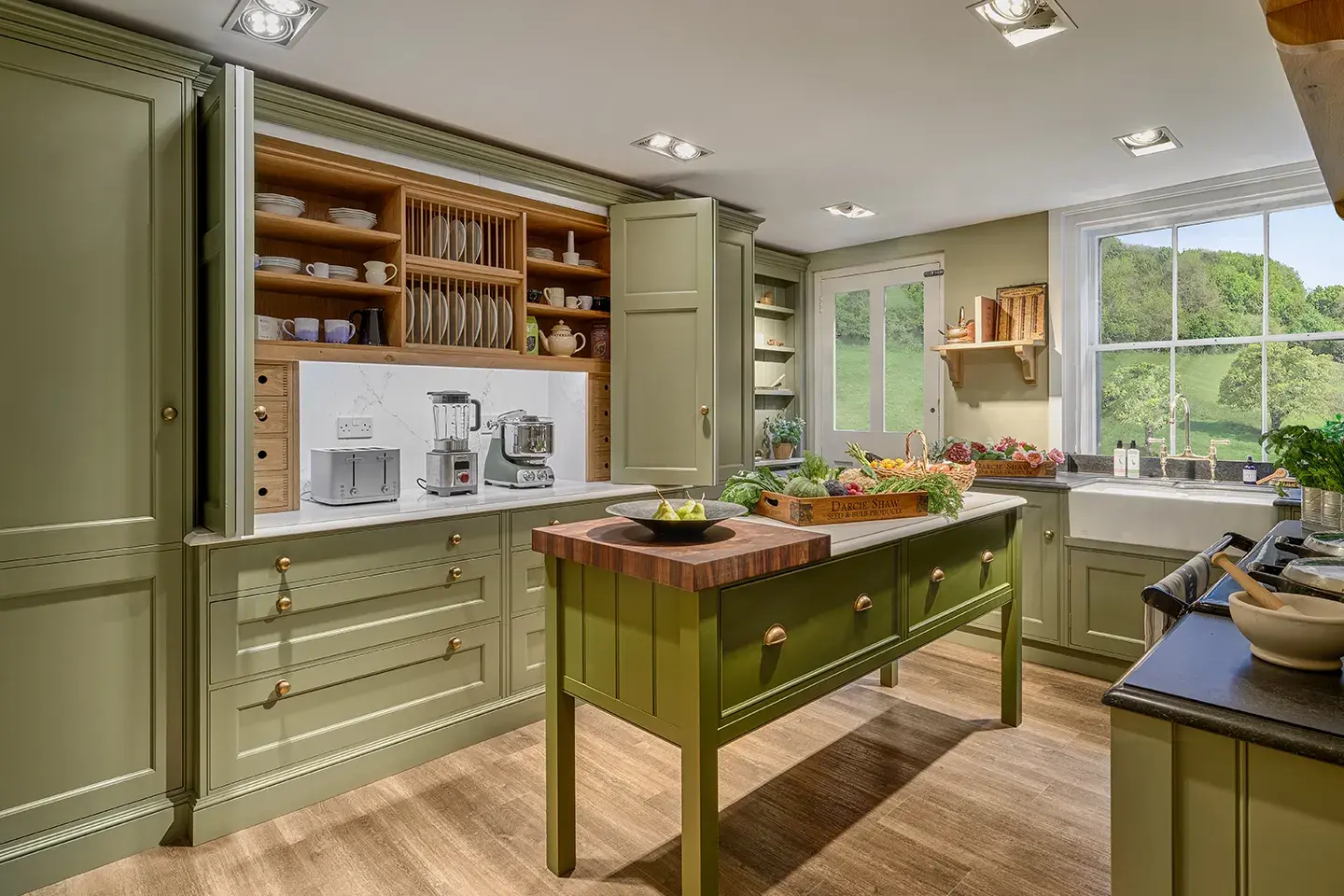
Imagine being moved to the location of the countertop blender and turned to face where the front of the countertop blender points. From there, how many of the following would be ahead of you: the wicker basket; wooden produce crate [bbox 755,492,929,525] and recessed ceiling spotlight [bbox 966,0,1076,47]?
3

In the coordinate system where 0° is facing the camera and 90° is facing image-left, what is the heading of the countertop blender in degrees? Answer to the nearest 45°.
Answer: approximately 315°
